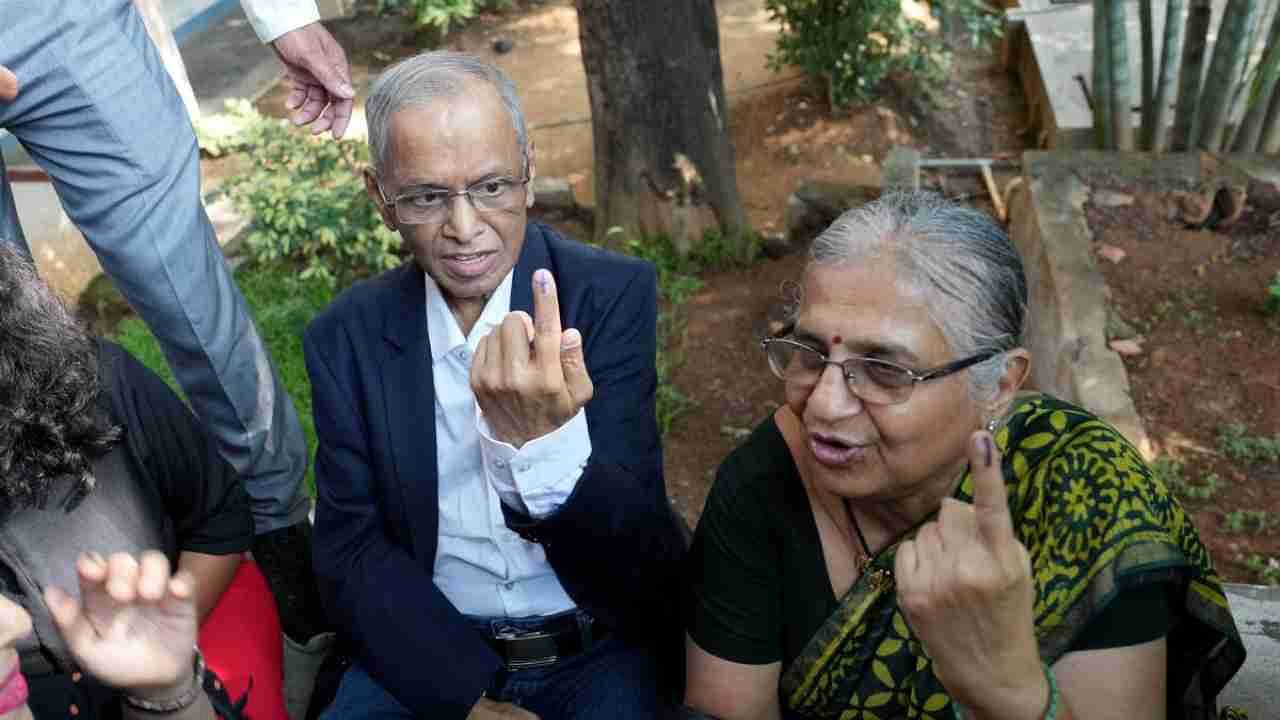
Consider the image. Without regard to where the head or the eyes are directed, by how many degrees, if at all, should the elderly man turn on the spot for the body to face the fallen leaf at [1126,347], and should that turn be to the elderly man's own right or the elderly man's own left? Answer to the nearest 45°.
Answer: approximately 135° to the elderly man's own left

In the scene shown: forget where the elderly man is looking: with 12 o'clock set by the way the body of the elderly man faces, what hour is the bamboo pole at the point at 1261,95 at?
The bamboo pole is roughly at 8 o'clock from the elderly man.

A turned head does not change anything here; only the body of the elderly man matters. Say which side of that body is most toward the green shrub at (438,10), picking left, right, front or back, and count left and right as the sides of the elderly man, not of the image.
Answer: back

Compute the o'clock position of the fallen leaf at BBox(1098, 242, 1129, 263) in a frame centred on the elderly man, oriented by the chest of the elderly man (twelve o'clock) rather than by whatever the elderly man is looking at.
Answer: The fallen leaf is roughly at 8 o'clock from the elderly man.

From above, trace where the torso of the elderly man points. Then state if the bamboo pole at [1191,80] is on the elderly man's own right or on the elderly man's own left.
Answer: on the elderly man's own left

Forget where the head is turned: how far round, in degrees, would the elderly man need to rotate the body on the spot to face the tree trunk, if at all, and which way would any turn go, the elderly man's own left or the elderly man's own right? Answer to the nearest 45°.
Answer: approximately 180°

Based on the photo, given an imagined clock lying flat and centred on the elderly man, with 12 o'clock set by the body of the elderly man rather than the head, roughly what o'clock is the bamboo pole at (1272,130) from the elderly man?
The bamboo pole is roughly at 8 o'clock from the elderly man.

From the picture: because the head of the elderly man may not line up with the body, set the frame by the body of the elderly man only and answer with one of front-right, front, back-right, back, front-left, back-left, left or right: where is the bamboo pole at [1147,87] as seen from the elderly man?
back-left

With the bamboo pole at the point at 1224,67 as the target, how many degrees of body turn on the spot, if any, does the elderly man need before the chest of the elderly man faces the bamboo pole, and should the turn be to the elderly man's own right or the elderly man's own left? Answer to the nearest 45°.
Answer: approximately 135° to the elderly man's own left

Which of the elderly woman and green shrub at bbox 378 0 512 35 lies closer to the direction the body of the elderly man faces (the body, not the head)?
the elderly woman

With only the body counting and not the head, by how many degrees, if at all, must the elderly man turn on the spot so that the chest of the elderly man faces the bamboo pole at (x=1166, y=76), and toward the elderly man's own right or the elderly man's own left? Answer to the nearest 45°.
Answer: approximately 135° to the elderly man's own left

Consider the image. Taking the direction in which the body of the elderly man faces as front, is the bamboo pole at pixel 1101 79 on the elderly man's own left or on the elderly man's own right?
on the elderly man's own left

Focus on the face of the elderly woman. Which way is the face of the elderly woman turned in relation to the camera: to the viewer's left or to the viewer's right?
to the viewer's left
